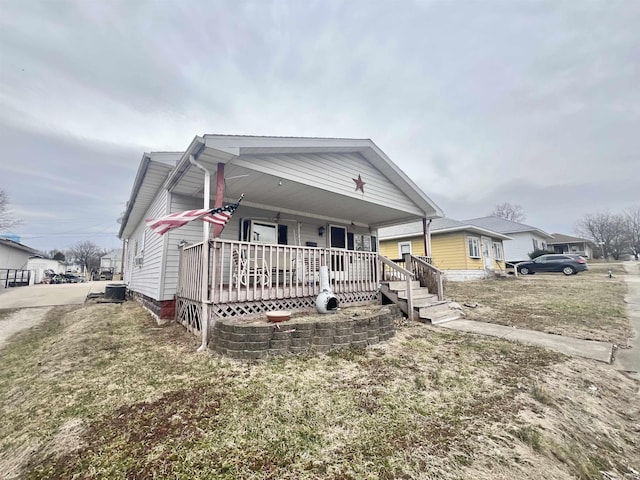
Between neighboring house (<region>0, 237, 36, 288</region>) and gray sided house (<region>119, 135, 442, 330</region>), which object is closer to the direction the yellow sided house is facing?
the gray sided house

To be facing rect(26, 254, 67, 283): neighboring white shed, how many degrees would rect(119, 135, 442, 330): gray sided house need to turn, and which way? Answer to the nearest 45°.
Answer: approximately 180°

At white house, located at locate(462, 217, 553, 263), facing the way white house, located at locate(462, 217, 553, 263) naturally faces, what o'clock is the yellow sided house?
The yellow sided house is roughly at 2 o'clock from the white house.

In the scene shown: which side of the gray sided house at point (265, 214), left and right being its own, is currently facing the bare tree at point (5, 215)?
back

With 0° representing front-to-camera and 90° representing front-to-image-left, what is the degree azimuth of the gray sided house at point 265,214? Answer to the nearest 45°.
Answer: approximately 315°

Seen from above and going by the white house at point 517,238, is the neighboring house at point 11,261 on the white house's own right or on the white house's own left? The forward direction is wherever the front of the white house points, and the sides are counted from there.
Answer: on the white house's own right

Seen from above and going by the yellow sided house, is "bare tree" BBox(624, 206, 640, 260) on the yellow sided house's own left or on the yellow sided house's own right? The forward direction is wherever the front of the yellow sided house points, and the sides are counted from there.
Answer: on the yellow sided house's own left

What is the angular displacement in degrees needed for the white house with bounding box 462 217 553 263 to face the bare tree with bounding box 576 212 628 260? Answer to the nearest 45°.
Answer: approximately 90° to its left

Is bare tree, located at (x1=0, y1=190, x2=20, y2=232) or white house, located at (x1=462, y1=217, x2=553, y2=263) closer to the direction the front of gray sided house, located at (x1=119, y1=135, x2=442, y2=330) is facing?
the white house

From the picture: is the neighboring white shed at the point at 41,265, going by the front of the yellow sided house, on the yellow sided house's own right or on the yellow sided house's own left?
on the yellow sided house's own right

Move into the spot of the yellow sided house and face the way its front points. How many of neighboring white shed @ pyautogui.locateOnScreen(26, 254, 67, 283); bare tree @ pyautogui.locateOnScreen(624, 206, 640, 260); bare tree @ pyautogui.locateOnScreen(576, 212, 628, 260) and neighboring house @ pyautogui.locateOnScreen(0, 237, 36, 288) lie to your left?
2

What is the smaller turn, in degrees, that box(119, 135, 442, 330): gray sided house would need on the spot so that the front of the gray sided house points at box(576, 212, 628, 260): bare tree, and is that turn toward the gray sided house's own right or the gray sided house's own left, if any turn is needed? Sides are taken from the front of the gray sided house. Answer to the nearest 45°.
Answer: approximately 90° to the gray sided house's own left
